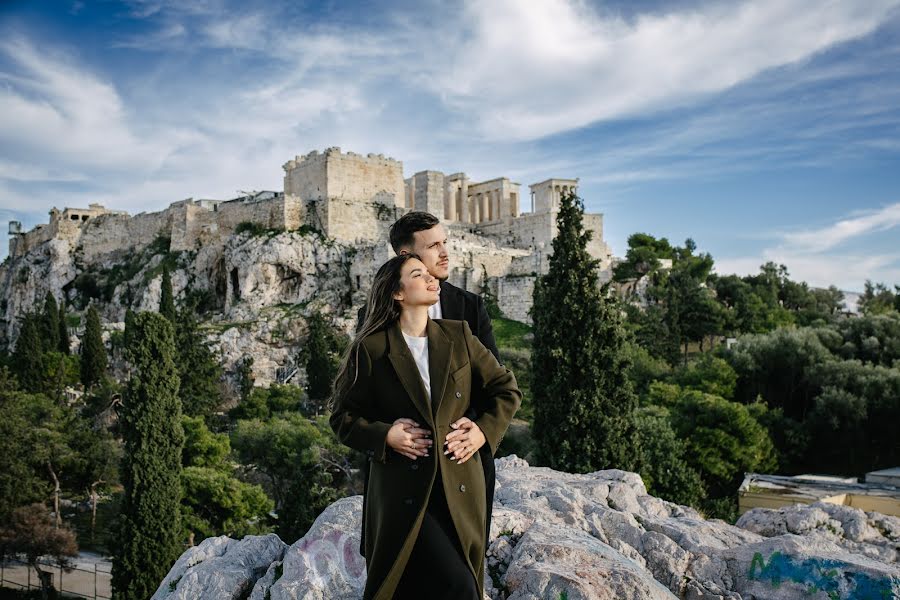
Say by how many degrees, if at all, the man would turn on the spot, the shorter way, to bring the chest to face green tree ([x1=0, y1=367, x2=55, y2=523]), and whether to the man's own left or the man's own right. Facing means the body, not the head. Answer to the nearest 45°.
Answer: approximately 135° to the man's own right

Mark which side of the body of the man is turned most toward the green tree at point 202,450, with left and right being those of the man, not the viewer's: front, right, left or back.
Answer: back

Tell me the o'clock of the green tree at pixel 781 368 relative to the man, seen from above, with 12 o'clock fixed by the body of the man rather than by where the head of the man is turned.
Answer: The green tree is roughly at 7 o'clock from the man.

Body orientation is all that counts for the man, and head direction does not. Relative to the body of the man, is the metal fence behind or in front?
behind

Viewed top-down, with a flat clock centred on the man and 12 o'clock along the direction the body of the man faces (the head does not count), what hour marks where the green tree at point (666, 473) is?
The green tree is roughly at 7 o'clock from the man.

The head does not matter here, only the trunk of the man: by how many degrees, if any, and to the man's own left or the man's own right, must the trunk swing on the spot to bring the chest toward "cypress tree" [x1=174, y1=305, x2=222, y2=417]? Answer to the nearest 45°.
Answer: approximately 180°

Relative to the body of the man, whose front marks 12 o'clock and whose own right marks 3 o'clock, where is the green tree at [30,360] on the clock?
The green tree is roughly at 5 o'clock from the man.

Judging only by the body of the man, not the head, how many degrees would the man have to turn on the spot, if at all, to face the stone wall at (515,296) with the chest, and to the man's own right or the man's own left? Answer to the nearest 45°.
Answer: approximately 180°

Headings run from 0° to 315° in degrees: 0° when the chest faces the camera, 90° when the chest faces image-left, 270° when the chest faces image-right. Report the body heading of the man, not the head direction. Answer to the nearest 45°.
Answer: approximately 0°

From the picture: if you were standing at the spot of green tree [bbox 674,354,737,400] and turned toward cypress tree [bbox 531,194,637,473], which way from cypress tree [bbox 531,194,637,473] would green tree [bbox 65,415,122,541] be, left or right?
right

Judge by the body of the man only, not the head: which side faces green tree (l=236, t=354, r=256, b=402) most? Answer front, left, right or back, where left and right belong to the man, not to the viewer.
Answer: back

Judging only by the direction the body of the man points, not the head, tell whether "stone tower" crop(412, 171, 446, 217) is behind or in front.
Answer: behind

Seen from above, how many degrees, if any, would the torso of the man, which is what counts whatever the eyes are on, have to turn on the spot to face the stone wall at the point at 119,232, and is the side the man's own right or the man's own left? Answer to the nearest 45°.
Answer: approximately 135° to the man's own right

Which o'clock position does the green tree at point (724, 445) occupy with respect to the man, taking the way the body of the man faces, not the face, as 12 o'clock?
The green tree is roughly at 7 o'clock from the man.
